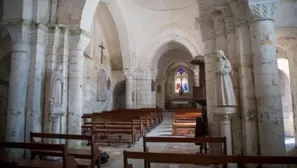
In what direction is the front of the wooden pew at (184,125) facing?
away from the camera

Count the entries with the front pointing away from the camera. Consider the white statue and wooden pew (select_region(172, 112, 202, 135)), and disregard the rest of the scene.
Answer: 1

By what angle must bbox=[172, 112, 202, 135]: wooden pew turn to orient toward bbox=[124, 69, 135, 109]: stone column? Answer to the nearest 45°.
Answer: approximately 45° to its left

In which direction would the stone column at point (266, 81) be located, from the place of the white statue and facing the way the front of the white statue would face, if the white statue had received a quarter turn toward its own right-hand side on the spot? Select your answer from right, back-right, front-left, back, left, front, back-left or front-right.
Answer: back-right

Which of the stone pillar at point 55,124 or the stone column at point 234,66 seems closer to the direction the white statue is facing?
the stone pillar

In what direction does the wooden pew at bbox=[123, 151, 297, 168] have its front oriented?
away from the camera

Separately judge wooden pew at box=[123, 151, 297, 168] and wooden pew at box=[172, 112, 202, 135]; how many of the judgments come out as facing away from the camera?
2

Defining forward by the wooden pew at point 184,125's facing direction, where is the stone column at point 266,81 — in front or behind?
behind

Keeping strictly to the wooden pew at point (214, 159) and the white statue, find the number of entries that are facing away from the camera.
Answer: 1

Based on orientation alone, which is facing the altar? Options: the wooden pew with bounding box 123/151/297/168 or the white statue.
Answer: the wooden pew
